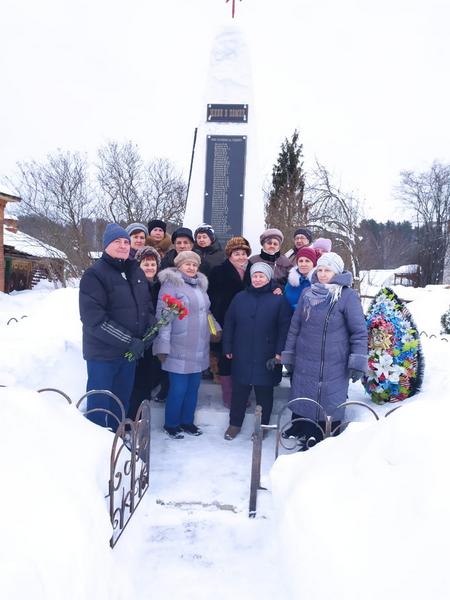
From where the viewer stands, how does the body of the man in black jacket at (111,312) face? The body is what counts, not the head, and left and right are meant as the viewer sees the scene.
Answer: facing the viewer and to the right of the viewer

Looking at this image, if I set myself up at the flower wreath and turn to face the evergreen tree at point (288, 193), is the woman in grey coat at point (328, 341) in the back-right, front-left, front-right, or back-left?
back-left

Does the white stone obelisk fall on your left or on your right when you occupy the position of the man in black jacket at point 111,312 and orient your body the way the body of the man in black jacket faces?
on your left

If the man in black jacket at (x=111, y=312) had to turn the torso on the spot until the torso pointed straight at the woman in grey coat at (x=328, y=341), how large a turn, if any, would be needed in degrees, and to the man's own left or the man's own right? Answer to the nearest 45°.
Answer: approximately 45° to the man's own left

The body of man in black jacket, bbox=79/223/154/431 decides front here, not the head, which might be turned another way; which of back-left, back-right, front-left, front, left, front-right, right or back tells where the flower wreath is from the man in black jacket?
front-left

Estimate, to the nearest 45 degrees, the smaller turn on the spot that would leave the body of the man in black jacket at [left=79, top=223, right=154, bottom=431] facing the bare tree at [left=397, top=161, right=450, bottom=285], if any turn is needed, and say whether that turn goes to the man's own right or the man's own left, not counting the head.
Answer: approximately 90° to the man's own left

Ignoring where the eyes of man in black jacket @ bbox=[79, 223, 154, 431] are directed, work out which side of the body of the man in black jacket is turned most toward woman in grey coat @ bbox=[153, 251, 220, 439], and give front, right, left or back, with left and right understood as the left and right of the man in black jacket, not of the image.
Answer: left
